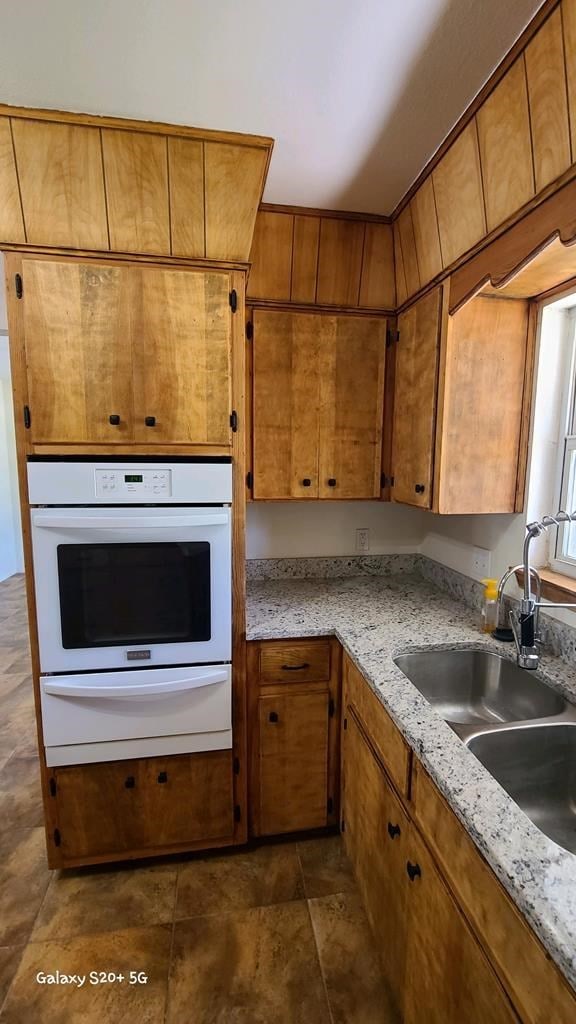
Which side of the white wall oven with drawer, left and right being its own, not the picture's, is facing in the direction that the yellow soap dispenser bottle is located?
left

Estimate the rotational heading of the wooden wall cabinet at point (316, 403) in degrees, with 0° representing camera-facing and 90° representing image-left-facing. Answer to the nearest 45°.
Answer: approximately 0°

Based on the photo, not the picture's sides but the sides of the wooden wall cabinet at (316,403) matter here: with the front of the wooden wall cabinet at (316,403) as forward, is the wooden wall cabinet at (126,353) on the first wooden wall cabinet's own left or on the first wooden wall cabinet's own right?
on the first wooden wall cabinet's own right

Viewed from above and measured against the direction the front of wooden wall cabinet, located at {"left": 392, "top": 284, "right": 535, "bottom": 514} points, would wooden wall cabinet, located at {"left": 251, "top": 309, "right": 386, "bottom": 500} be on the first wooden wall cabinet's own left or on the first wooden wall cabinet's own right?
on the first wooden wall cabinet's own right

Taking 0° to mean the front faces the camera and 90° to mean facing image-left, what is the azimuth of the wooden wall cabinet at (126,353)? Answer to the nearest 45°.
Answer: approximately 0°

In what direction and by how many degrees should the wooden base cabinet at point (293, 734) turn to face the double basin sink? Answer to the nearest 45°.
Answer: approximately 45° to its left

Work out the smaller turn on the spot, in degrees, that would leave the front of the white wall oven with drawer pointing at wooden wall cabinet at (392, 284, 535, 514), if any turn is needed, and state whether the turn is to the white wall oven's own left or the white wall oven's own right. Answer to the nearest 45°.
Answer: approximately 90° to the white wall oven's own left
